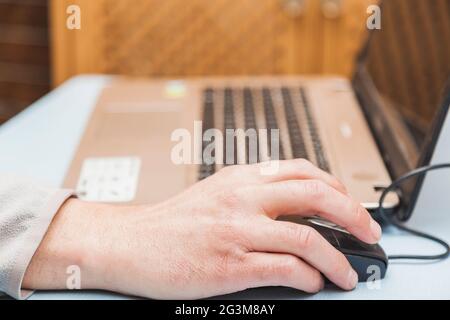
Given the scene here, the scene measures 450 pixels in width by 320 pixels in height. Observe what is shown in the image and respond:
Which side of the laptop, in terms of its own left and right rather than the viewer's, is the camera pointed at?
left
